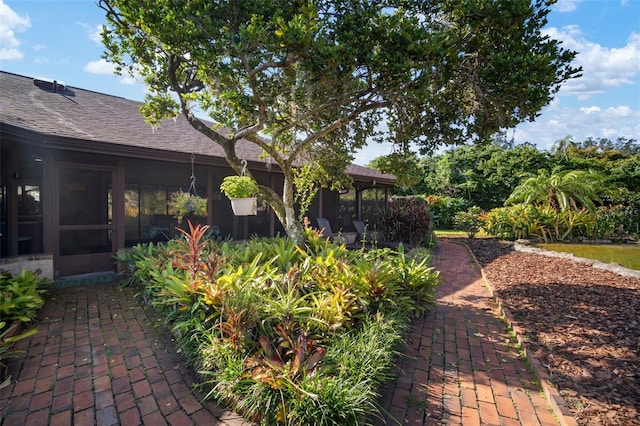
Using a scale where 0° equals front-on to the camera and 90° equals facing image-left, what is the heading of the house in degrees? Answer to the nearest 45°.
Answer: approximately 315°

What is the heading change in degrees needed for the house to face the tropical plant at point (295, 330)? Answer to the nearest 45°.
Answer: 0° — it already faces it

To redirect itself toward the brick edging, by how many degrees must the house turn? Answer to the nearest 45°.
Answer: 0° — it already faces it

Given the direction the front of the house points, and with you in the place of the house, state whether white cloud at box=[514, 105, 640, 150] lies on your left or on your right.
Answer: on your left

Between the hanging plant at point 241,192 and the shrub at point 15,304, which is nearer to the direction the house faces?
the hanging plant

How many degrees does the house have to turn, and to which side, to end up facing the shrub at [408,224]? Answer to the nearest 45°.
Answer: approximately 45° to its left

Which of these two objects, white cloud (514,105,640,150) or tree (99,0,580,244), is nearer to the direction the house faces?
the tree

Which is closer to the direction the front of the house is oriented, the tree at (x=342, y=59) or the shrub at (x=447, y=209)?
the tree
